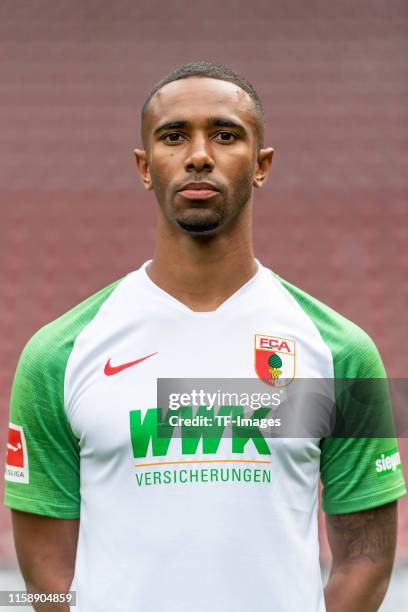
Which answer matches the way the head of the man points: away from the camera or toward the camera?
toward the camera

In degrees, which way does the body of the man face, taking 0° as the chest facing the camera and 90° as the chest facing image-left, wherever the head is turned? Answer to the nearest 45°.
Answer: approximately 0°
